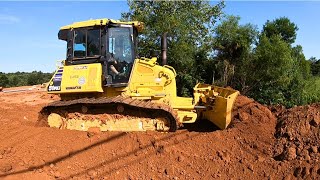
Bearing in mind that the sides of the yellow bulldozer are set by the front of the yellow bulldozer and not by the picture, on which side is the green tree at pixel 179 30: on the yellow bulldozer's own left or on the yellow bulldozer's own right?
on the yellow bulldozer's own left

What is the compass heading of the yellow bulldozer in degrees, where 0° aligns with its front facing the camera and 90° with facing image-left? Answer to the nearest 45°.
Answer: approximately 270°

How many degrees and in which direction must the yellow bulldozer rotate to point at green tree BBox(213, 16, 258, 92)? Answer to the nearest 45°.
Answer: approximately 45° to its left

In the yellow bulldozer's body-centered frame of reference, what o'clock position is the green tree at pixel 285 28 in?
The green tree is roughly at 10 o'clock from the yellow bulldozer.

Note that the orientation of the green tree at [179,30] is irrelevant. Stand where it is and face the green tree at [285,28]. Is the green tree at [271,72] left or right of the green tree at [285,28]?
right
